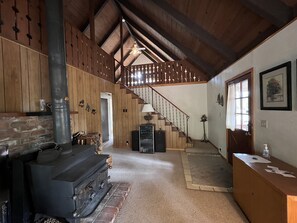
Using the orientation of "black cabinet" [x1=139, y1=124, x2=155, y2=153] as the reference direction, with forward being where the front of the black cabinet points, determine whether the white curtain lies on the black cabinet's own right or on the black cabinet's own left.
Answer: on the black cabinet's own left

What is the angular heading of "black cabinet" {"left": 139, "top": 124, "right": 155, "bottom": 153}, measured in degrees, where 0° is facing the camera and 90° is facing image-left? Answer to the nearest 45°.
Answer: approximately 0°

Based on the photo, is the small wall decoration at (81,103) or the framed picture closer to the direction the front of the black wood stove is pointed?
the framed picture

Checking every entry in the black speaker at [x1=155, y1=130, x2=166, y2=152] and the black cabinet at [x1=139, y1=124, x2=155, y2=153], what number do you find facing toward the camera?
2

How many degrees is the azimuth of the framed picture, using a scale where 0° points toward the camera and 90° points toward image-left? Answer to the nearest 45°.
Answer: approximately 45°

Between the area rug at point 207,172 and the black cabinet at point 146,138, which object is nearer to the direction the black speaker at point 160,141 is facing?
the area rug

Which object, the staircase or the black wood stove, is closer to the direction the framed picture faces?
the black wood stove

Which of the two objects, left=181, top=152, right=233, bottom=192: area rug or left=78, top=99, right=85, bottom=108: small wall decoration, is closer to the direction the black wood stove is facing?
the area rug
